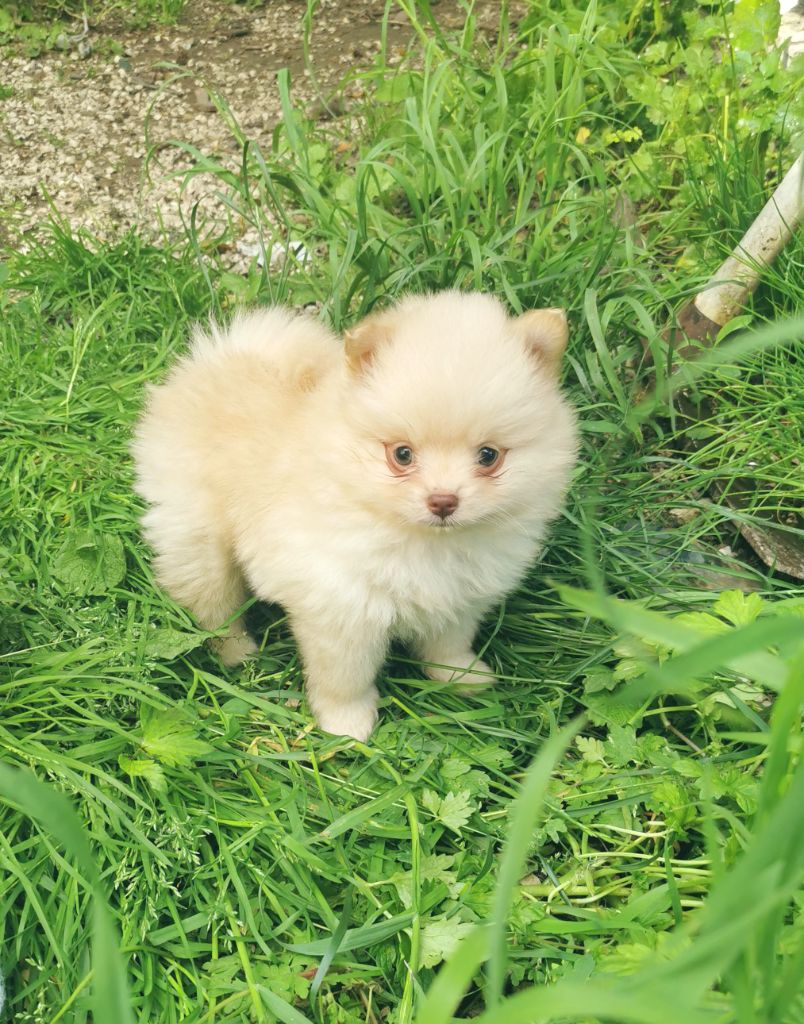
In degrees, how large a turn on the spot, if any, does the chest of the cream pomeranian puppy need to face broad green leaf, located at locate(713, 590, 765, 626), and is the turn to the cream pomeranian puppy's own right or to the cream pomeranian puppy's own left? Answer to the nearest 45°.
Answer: approximately 45° to the cream pomeranian puppy's own left

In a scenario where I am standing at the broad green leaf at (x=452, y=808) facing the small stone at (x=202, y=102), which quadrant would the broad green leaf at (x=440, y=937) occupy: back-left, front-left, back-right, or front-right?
back-left

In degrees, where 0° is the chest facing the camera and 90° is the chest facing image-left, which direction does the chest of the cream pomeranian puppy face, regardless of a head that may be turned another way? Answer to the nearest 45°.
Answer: approximately 315°

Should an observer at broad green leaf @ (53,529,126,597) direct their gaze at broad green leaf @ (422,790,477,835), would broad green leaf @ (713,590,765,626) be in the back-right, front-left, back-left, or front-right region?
front-left

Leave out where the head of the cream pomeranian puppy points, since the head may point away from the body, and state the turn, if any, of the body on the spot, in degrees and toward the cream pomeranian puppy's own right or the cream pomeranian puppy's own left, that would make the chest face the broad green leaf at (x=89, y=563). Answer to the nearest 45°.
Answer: approximately 180°

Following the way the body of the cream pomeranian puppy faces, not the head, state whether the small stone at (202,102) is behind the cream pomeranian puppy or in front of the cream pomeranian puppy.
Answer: behind
